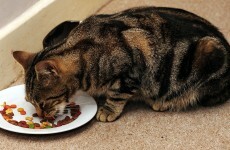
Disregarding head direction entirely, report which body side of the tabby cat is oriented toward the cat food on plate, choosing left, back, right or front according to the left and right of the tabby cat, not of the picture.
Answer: front

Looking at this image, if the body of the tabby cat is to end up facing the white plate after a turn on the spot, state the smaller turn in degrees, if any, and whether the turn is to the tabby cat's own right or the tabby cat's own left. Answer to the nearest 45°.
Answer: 0° — it already faces it

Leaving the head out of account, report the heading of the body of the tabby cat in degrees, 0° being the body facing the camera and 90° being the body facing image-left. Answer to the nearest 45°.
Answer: approximately 90°
